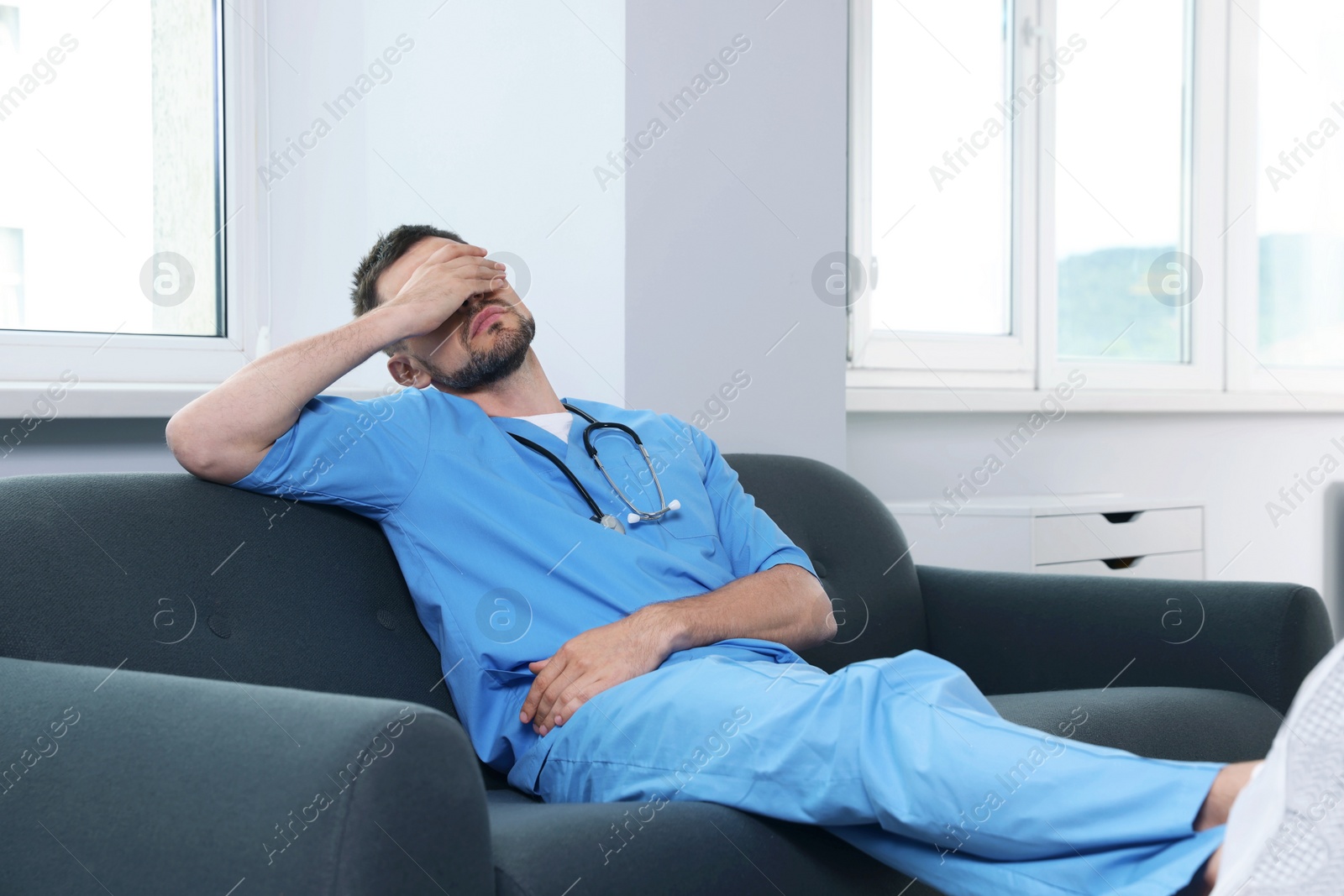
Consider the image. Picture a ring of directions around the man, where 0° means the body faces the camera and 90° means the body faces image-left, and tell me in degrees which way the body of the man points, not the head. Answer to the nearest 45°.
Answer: approximately 315°

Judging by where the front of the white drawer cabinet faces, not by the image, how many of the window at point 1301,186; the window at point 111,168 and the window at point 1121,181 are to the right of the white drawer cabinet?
1

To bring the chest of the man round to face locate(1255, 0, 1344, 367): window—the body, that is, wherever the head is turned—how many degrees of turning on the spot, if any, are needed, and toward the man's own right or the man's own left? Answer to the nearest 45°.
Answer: approximately 90° to the man's own left

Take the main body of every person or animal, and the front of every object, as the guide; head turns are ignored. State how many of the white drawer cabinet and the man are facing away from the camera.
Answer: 0

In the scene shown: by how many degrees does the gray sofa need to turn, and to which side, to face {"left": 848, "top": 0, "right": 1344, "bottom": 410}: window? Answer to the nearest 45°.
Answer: approximately 90° to its left

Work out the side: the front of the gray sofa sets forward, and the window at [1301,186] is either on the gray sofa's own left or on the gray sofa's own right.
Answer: on the gray sofa's own left

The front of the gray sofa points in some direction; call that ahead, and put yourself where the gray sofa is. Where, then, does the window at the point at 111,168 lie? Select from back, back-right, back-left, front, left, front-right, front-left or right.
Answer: back

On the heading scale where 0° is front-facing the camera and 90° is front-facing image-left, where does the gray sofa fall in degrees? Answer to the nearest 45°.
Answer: approximately 315°

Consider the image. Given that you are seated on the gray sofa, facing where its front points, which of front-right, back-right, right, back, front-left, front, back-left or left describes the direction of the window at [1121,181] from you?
left
